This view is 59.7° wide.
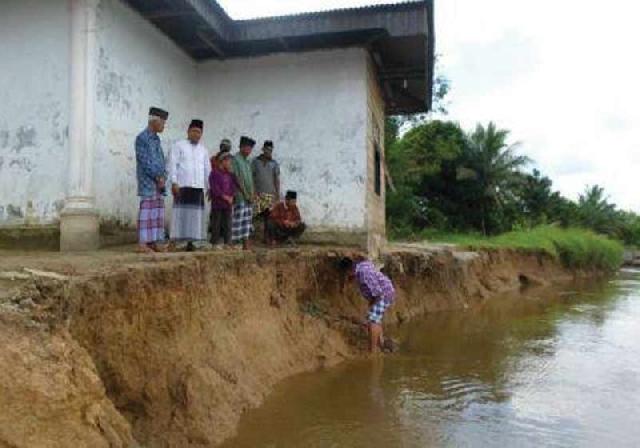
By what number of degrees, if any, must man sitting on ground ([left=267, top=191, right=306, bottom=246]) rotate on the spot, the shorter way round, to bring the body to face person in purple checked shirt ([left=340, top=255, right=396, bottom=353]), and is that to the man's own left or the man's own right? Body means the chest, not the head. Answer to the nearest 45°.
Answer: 0° — they already face them

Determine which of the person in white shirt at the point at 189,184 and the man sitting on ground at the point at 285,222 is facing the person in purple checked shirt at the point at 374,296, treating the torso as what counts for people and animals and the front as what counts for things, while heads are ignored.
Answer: the man sitting on ground

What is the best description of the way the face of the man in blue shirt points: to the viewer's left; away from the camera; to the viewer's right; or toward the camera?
to the viewer's right

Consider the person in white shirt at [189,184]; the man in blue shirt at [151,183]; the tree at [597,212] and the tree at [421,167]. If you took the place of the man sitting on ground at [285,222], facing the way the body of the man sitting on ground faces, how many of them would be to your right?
2

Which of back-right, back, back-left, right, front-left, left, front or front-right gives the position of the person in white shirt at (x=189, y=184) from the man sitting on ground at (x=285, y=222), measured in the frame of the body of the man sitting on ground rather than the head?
right

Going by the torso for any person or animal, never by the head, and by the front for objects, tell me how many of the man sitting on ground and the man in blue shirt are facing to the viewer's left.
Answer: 0

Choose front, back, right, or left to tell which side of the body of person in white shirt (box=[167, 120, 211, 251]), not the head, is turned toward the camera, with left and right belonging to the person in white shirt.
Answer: front

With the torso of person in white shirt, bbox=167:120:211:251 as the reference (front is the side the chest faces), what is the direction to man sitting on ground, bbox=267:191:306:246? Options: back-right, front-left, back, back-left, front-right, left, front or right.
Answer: back-left
